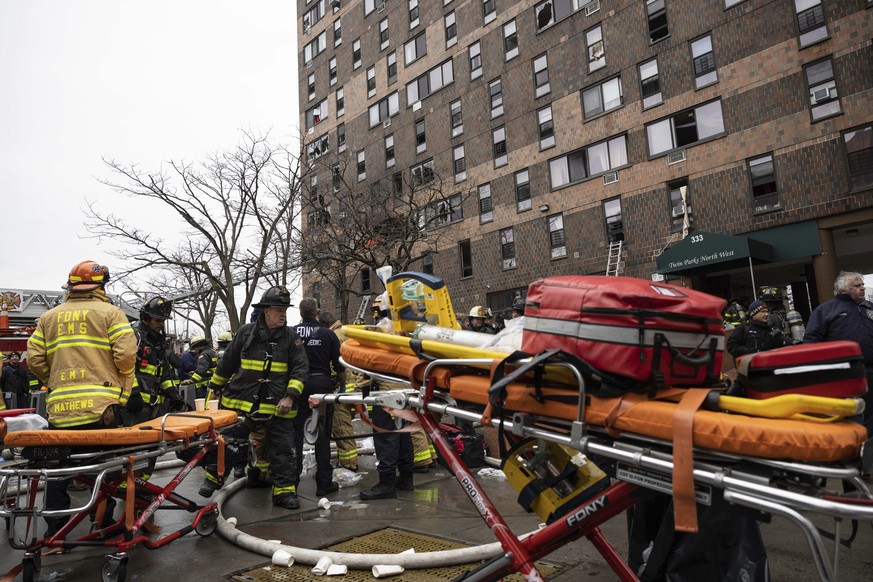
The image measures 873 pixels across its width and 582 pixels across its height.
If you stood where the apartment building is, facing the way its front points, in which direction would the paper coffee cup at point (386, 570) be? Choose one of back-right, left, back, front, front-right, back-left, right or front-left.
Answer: front-left

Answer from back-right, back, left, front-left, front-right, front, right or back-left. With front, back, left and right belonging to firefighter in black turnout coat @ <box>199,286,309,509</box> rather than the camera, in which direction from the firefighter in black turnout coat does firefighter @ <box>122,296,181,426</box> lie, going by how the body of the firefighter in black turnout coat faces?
back-right

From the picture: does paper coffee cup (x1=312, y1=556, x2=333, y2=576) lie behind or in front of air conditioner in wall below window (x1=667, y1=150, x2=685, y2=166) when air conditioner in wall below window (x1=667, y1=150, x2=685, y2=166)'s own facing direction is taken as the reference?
in front

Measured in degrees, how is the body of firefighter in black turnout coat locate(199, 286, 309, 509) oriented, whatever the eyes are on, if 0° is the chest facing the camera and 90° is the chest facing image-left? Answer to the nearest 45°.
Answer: approximately 0°

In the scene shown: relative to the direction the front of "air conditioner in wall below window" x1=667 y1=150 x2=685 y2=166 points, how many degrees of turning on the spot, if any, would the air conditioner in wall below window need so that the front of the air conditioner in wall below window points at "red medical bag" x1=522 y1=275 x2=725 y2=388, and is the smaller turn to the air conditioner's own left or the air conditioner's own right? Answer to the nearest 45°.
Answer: approximately 45° to the air conditioner's own left

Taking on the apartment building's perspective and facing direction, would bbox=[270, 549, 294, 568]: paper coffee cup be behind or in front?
in front

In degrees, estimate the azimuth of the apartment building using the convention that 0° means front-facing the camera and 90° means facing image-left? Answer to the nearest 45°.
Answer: approximately 45°

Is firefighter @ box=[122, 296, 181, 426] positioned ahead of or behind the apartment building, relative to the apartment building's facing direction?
ahead

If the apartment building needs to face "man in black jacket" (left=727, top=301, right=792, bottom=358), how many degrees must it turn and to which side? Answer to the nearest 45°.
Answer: approximately 45° to its left

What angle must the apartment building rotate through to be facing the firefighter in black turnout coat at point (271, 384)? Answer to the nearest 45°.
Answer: approximately 45° to its left

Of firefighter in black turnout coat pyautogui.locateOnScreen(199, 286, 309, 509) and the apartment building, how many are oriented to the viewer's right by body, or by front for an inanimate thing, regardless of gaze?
0
